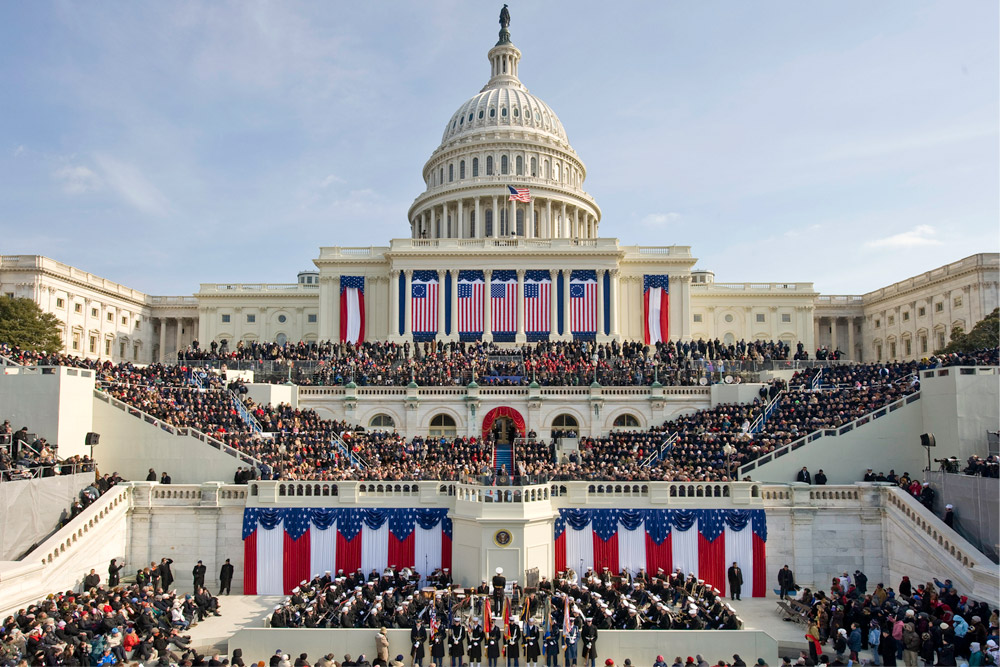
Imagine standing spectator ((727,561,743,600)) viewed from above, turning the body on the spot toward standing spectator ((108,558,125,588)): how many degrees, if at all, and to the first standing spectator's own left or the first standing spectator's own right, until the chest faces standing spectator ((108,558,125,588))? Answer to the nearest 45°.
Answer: approximately 90° to the first standing spectator's own right

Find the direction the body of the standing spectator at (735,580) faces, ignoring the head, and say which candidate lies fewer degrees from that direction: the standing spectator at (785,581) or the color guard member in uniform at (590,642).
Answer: the color guard member in uniform

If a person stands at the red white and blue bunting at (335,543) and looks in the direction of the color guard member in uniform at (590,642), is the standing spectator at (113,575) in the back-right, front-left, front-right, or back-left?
back-right

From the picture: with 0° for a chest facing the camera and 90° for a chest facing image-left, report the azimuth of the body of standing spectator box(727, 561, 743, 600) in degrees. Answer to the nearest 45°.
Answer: approximately 0°

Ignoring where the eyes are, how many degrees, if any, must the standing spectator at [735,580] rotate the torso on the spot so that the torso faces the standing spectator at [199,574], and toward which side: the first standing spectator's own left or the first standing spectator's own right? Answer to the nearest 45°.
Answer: approximately 90° to the first standing spectator's own right

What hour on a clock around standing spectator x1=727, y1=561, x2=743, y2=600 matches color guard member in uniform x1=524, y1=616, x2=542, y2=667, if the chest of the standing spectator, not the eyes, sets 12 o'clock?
The color guard member in uniform is roughly at 1 o'clock from the standing spectator.

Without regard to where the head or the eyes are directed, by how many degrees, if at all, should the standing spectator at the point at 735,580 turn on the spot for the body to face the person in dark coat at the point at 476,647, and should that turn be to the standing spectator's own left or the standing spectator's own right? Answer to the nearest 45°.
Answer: approximately 45° to the standing spectator's own right
